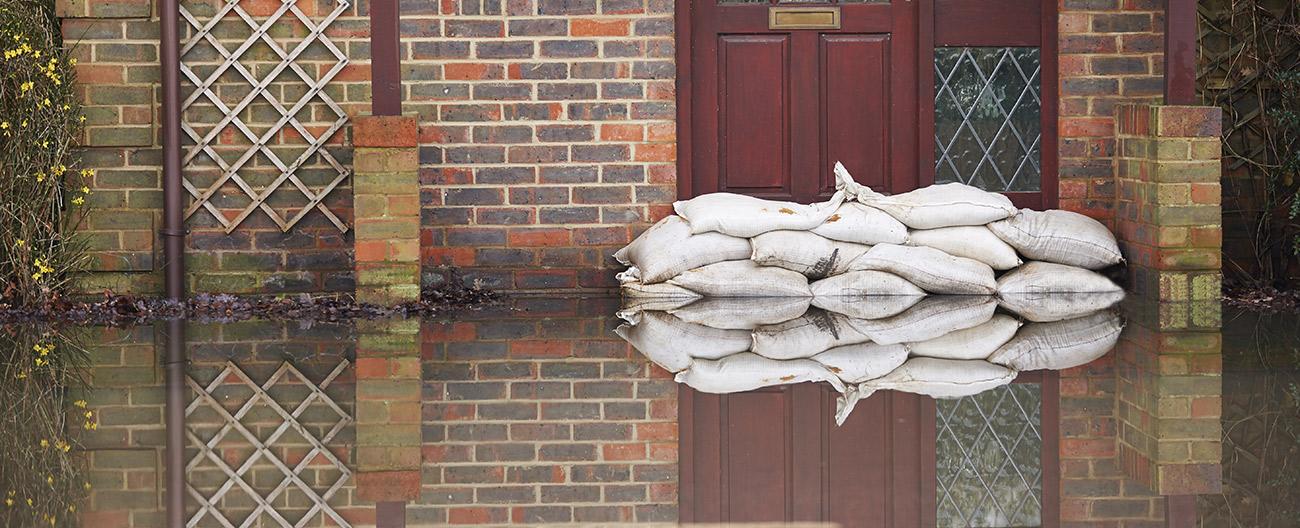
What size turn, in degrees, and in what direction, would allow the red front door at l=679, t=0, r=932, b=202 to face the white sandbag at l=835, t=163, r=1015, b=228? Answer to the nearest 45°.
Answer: approximately 45° to its left

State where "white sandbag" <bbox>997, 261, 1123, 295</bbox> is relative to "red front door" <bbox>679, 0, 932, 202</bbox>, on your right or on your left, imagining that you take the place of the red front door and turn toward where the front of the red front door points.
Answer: on your left

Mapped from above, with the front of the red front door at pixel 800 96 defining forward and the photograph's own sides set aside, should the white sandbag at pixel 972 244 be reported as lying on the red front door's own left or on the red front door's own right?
on the red front door's own left

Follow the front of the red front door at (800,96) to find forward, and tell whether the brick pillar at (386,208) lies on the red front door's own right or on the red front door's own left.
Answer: on the red front door's own right

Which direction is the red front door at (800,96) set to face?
toward the camera

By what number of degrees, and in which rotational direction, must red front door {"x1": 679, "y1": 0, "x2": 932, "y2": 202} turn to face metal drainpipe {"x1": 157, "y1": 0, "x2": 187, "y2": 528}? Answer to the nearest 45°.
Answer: approximately 90° to its right

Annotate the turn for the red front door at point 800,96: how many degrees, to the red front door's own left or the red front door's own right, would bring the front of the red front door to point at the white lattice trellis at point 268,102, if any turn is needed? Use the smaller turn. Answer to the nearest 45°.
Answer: approximately 90° to the red front door's own right
